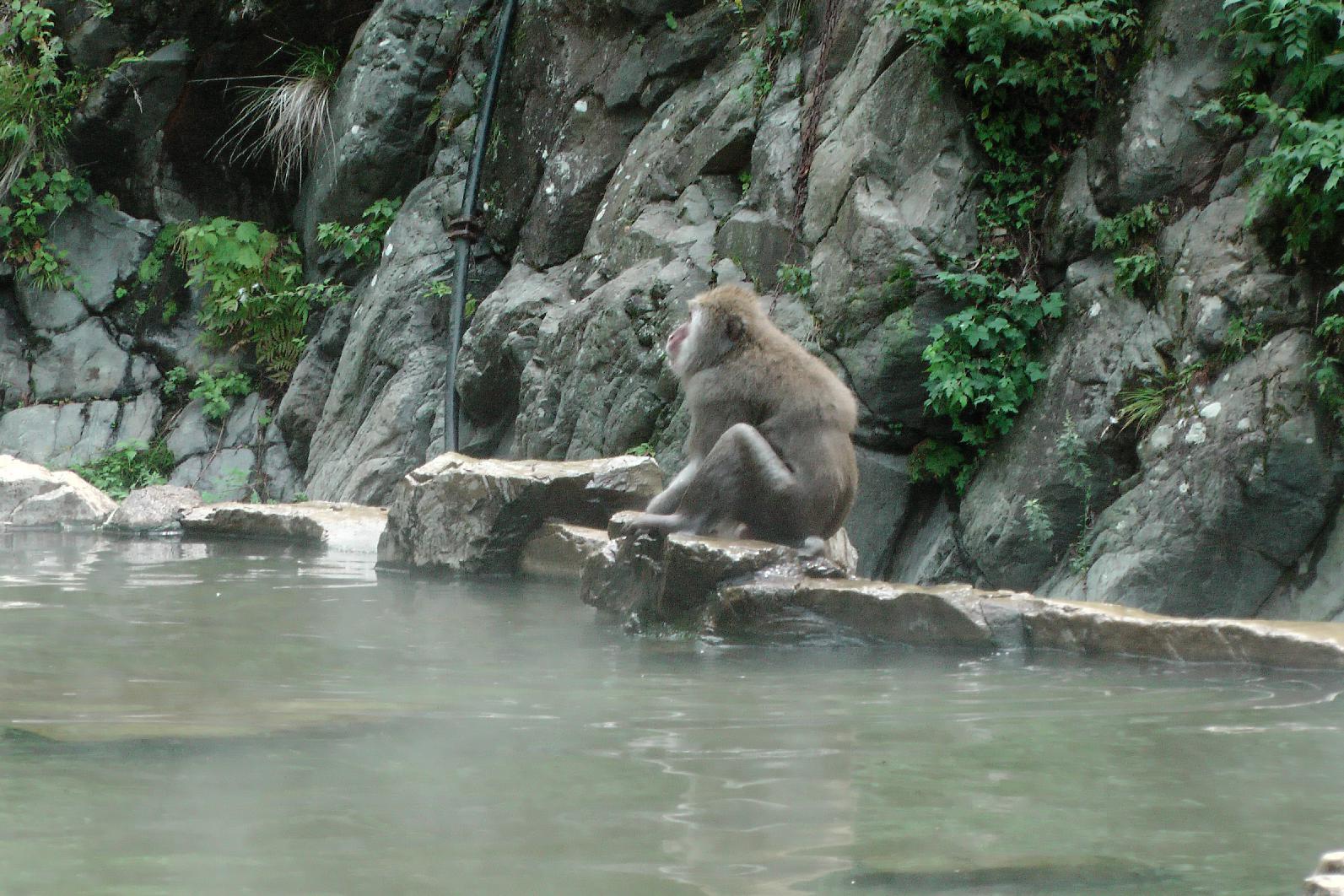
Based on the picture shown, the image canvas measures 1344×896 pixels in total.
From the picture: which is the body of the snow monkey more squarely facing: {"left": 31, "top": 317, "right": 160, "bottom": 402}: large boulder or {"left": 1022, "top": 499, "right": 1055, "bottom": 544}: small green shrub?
the large boulder

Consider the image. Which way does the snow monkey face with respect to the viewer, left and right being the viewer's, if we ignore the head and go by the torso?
facing to the left of the viewer

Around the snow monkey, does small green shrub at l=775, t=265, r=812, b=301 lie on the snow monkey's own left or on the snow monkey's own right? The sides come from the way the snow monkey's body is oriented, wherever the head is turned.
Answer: on the snow monkey's own right

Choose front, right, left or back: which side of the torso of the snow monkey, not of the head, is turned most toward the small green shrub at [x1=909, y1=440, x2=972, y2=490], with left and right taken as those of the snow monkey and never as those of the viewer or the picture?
right
